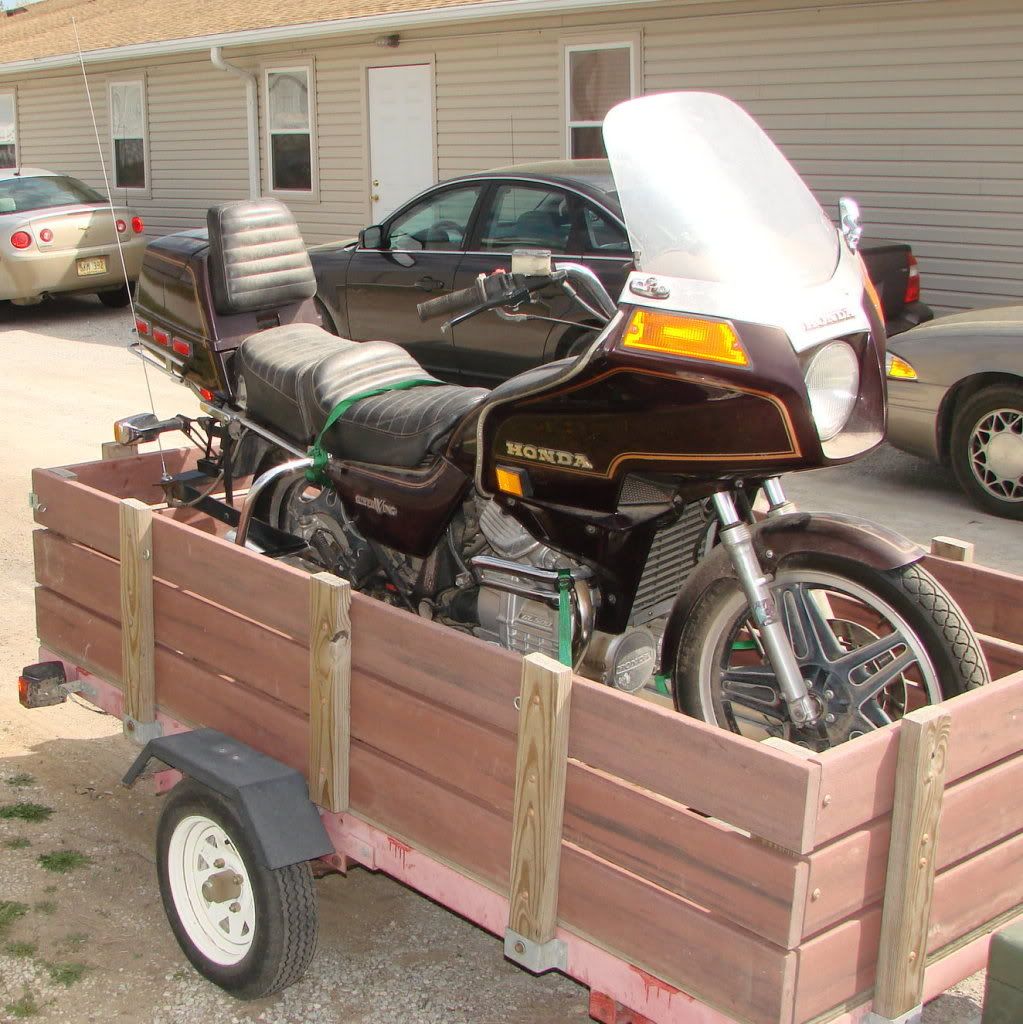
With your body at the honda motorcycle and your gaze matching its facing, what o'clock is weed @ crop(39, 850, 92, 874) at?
The weed is roughly at 5 o'clock from the honda motorcycle.

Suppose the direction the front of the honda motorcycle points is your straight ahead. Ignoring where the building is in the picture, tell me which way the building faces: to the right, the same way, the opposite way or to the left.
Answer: to the right

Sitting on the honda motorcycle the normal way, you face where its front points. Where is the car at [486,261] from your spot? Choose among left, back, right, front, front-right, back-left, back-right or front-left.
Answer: back-left

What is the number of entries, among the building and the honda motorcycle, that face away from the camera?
0

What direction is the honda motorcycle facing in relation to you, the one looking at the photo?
facing the viewer and to the right of the viewer

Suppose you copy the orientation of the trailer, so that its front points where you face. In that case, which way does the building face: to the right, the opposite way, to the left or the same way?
to the right

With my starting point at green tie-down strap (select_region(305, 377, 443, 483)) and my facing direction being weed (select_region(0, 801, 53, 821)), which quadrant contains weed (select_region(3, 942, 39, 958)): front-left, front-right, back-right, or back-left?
front-left

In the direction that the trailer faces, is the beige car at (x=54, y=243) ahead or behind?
behind

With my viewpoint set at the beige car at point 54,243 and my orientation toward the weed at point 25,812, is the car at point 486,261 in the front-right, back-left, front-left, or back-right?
front-left

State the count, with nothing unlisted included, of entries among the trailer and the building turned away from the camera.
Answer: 0

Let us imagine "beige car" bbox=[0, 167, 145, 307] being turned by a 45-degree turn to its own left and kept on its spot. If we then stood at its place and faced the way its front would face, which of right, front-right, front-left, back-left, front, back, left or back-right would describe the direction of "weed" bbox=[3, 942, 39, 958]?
left
